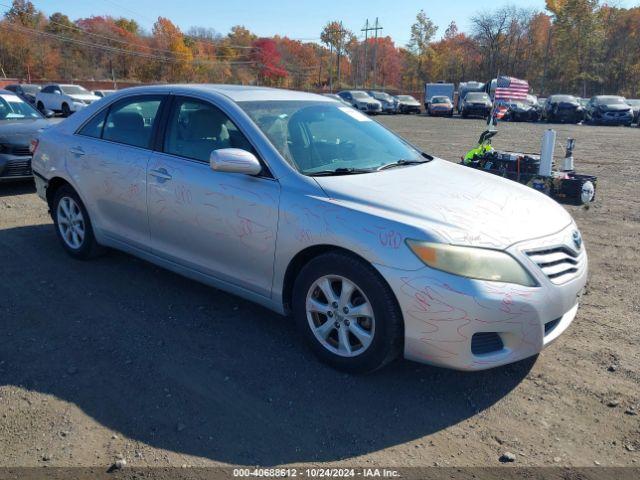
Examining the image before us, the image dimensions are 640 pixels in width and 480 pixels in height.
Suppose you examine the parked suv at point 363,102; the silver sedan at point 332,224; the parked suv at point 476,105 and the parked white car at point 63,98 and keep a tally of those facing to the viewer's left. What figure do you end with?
0

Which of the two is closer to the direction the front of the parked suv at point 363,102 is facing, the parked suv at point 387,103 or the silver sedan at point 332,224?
the silver sedan

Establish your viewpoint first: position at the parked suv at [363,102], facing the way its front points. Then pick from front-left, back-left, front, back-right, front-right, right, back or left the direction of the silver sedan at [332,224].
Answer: front-right

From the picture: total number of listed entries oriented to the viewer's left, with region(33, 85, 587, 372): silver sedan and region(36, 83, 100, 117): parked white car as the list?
0

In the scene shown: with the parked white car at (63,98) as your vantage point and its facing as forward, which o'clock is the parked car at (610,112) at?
The parked car is roughly at 11 o'clock from the parked white car.

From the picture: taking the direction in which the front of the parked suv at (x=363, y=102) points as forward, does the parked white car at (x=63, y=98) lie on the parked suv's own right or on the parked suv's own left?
on the parked suv's own right

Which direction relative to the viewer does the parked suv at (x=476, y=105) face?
toward the camera

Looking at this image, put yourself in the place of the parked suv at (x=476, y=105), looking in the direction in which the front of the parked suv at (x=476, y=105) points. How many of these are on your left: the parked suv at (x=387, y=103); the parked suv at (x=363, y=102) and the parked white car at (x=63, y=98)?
0

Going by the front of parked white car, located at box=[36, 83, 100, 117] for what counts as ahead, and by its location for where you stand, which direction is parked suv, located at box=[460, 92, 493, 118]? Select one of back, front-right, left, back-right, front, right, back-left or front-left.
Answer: front-left

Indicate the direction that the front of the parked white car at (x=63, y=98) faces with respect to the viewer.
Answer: facing the viewer and to the right of the viewer
